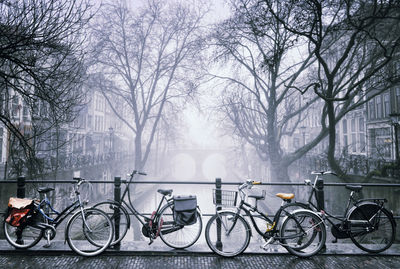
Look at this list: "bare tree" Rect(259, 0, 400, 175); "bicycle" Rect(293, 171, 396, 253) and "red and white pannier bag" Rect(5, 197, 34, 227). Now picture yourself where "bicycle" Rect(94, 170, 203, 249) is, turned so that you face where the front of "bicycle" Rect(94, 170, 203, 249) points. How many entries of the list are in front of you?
1

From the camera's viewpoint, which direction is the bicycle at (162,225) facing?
to the viewer's left

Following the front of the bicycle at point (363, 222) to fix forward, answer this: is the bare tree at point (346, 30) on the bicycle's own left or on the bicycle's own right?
on the bicycle's own right

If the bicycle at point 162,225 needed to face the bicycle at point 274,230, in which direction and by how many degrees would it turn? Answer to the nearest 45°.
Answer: approximately 180°

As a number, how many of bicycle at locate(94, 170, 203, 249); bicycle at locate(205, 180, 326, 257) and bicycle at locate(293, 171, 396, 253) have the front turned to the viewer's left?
3

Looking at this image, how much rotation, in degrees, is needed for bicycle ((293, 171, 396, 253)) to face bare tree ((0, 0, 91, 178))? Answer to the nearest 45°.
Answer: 0° — it already faces it

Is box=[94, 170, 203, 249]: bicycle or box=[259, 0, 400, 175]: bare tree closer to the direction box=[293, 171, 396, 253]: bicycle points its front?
the bicycle

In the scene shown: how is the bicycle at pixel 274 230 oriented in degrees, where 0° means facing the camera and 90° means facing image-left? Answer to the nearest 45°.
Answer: approximately 90°

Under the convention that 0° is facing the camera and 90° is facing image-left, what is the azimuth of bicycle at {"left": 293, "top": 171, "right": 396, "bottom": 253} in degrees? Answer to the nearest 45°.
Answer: approximately 90°

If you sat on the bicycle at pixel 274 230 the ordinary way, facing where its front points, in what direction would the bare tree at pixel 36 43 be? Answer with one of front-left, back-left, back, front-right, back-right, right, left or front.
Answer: front

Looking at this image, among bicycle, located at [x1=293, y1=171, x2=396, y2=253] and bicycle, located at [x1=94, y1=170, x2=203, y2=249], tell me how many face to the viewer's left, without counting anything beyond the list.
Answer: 2

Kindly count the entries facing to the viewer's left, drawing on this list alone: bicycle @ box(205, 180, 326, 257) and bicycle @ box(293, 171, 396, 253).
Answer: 2
